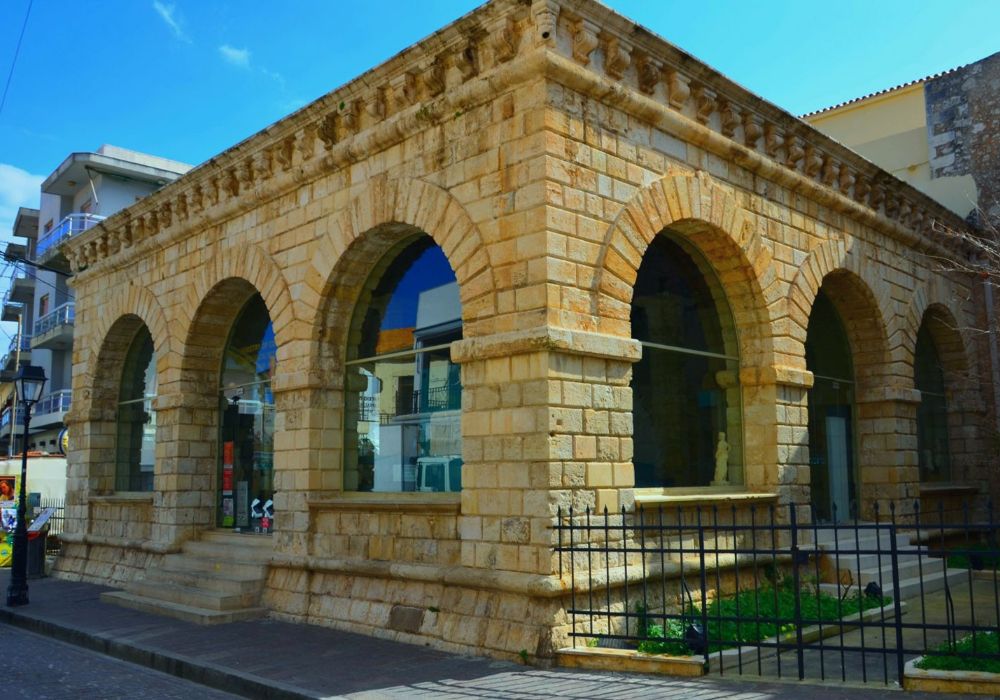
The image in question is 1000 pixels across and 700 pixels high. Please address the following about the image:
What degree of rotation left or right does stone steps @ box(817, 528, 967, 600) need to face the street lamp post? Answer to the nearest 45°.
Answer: approximately 135° to its right

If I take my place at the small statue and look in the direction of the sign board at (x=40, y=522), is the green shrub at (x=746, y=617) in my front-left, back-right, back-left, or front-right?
back-left

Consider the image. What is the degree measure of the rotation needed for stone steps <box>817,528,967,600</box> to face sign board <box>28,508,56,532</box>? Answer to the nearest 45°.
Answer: approximately 135° to its right

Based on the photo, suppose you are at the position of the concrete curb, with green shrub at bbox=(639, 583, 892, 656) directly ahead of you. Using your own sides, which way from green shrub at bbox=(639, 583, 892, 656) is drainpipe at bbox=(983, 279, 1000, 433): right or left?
left

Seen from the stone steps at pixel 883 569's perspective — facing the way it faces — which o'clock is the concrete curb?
The concrete curb is roughly at 3 o'clock from the stone steps.
